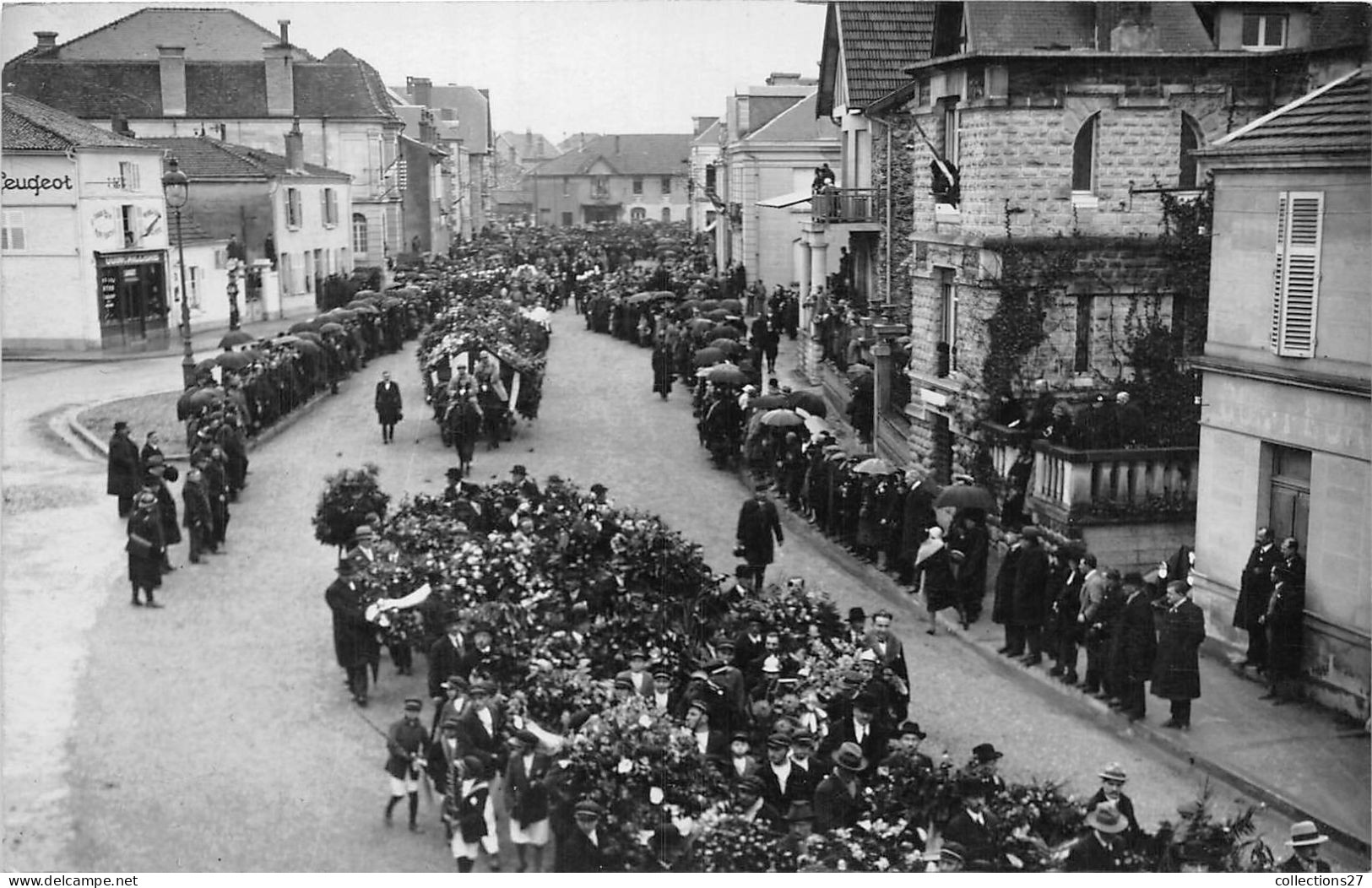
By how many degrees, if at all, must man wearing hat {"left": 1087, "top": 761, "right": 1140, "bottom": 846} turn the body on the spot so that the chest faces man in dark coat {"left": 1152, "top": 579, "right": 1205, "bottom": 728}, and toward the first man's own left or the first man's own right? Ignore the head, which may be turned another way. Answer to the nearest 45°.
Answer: approximately 180°

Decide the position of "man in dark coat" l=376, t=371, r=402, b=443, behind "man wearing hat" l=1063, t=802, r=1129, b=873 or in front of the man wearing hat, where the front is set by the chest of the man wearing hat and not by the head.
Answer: behind

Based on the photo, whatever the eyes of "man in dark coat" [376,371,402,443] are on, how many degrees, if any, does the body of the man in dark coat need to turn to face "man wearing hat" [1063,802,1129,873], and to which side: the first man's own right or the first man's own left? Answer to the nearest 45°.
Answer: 0° — they already face them

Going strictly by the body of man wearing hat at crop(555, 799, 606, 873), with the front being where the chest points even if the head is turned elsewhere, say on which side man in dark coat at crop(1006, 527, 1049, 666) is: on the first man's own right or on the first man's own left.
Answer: on the first man's own left

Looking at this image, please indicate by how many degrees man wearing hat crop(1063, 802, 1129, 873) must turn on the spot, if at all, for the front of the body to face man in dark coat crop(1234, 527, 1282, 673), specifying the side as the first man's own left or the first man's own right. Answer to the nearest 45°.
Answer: approximately 135° to the first man's own left

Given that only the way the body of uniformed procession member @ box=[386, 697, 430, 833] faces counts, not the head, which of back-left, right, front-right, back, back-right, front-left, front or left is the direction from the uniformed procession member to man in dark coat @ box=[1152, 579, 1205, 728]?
front-left

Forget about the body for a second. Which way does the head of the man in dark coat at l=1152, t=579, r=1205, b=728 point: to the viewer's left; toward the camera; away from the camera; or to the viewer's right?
to the viewer's left
